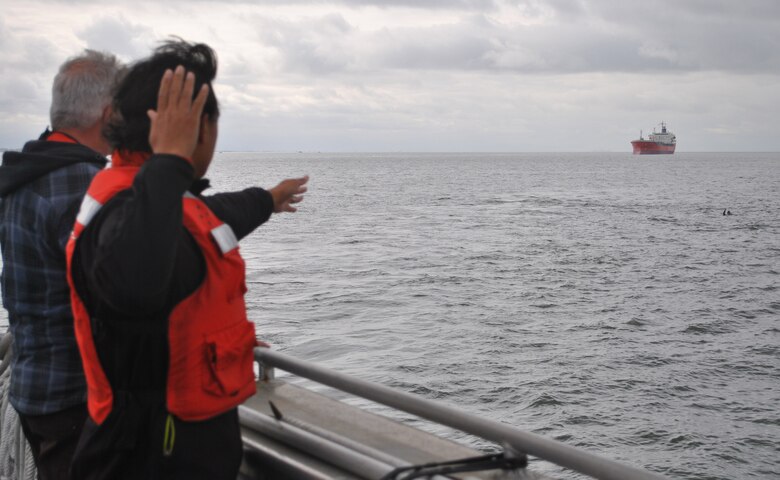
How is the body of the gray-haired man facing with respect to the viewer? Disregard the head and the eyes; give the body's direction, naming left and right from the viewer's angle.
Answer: facing away from the viewer and to the right of the viewer

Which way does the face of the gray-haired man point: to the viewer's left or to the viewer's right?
to the viewer's right

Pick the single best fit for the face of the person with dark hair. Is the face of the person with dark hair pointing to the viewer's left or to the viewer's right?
to the viewer's right

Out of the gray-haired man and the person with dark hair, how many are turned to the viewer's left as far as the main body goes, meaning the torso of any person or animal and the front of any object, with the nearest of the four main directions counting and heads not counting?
0

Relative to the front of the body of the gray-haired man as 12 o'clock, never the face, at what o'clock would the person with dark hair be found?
The person with dark hair is roughly at 4 o'clock from the gray-haired man.

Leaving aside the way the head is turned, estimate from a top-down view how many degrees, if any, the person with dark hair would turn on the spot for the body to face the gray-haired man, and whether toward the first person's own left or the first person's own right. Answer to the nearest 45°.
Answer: approximately 135° to the first person's own left
